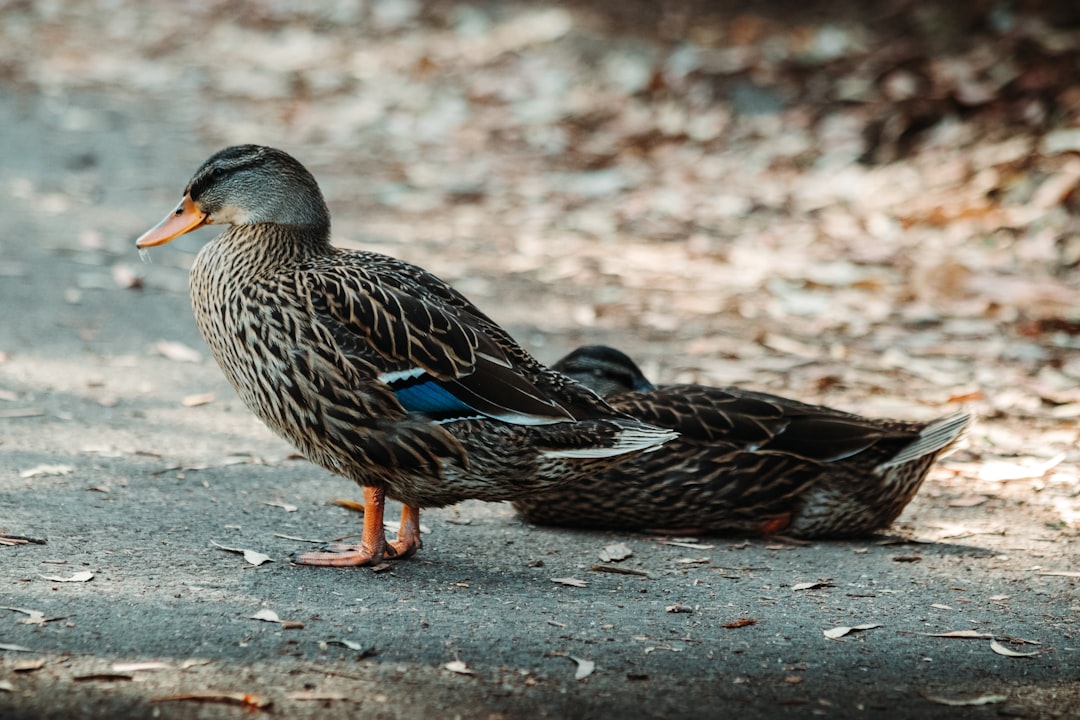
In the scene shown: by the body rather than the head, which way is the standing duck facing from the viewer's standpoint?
to the viewer's left

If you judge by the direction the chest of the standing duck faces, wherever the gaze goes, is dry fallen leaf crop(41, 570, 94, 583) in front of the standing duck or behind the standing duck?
in front

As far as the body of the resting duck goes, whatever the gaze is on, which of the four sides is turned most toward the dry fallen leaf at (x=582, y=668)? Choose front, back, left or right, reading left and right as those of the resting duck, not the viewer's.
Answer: left

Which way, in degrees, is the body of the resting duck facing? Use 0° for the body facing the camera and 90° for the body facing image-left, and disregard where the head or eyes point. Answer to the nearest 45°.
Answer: approximately 90°

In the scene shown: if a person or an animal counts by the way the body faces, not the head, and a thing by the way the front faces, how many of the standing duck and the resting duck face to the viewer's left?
2

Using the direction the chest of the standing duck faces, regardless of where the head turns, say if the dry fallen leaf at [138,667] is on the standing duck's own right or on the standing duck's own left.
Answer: on the standing duck's own left

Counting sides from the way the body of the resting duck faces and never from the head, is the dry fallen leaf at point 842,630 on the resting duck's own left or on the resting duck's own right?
on the resting duck's own left

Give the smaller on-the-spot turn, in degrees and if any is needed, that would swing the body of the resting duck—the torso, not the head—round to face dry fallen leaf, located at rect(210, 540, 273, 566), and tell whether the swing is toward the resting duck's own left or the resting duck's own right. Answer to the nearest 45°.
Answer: approximately 45° to the resting duck's own left

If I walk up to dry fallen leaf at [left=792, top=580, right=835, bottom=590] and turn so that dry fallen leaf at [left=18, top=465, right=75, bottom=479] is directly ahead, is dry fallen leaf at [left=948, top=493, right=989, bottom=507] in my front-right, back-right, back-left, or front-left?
back-right

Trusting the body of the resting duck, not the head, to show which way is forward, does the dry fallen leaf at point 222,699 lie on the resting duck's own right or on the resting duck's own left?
on the resting duck's own left

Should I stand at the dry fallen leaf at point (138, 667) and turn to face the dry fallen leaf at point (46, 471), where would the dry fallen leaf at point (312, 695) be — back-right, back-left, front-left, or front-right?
back-right

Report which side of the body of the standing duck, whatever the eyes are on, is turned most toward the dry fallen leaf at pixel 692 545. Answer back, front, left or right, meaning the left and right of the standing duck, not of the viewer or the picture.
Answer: back

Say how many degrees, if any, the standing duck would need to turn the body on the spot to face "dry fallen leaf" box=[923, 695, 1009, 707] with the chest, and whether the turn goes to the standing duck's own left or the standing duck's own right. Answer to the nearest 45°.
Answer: approximately 135° to the standing duck's own left
